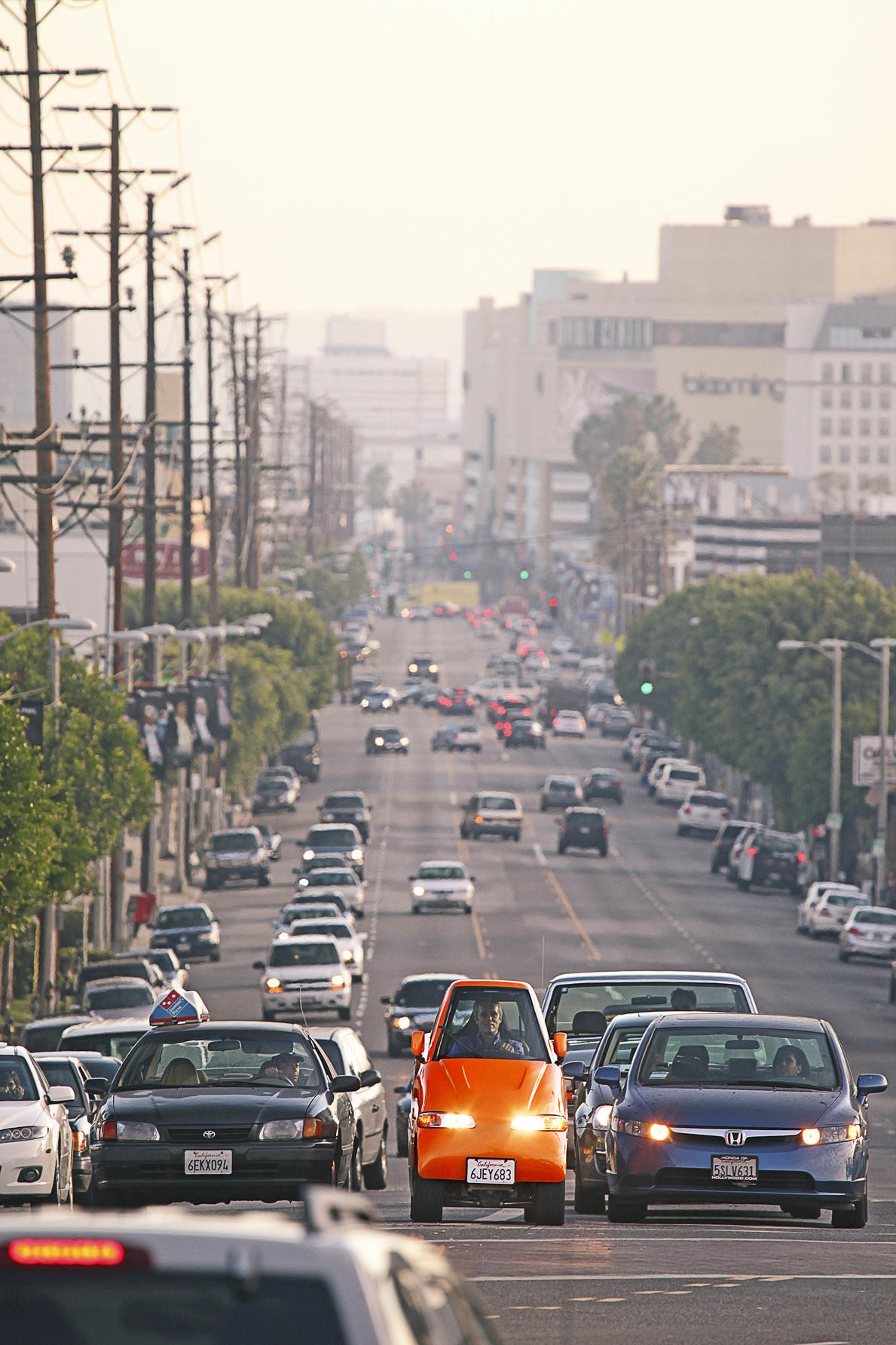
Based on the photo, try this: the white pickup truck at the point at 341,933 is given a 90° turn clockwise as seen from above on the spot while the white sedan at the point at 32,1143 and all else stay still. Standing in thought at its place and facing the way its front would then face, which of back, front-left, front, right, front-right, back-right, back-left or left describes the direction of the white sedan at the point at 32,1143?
left

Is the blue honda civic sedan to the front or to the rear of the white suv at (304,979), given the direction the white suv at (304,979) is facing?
to the front

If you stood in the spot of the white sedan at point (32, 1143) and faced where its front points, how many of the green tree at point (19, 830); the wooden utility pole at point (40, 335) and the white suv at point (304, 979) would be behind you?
3

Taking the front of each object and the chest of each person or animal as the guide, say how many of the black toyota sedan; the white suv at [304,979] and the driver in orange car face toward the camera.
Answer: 3

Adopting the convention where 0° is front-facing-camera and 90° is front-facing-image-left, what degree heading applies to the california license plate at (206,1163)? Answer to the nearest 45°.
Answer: approximately 0°

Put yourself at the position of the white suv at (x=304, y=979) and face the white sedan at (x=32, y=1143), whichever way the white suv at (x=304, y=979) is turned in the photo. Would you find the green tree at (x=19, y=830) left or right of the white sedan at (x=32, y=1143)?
right

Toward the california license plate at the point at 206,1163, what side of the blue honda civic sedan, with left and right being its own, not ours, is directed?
right

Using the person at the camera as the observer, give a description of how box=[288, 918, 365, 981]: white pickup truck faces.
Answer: facing the viewer

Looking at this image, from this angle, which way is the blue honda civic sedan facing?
toward the camera

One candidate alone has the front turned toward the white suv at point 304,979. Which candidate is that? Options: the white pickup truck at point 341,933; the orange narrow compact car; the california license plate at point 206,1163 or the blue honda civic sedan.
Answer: the white pickup truck

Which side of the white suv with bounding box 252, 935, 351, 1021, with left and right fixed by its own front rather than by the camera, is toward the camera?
front
